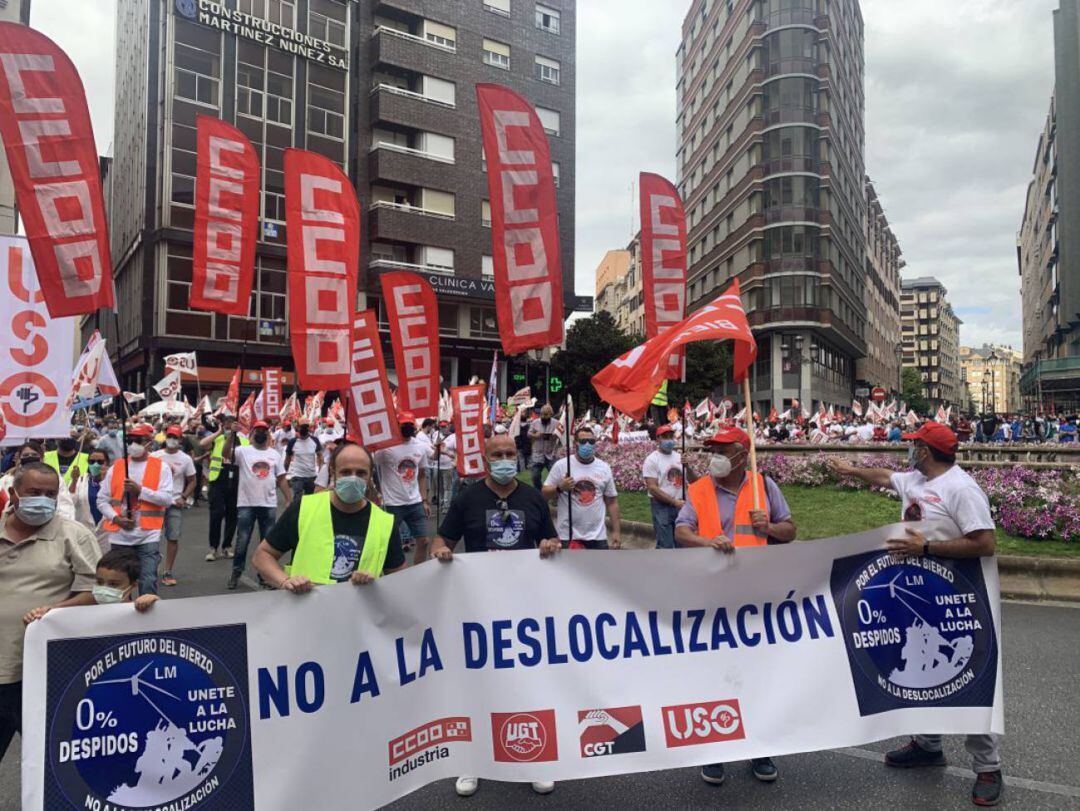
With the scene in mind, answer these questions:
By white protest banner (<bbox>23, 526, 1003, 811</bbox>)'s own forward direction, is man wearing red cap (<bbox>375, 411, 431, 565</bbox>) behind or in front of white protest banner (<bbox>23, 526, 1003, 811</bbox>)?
behind

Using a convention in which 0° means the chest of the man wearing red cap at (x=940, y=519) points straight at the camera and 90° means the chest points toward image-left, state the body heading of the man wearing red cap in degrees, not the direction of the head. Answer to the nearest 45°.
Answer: approximately 45°

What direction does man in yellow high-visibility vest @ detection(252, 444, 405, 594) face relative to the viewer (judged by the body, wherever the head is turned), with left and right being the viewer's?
facing the viewer

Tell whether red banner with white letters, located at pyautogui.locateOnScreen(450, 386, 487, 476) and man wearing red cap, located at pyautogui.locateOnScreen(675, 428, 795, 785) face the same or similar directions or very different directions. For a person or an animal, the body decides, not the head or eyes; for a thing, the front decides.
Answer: same or similar directions

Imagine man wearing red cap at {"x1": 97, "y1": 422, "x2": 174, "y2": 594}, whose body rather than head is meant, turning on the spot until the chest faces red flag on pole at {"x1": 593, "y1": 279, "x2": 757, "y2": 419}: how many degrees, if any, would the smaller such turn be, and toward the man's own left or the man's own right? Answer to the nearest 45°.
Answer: approximately 45° to the man's own left

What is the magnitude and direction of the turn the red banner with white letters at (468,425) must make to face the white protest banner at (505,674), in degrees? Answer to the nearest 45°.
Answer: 0° — it already faces it

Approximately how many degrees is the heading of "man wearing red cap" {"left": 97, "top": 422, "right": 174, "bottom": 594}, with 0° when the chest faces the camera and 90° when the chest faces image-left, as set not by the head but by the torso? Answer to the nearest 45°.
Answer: approximately 0°

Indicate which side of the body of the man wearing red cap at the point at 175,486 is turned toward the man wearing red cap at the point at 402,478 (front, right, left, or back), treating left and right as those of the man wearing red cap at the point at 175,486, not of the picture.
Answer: left

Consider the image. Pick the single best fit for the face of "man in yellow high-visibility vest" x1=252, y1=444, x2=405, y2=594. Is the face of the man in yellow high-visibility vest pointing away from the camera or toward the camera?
toward the camera

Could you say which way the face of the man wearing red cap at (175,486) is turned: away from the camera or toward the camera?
toward the camera

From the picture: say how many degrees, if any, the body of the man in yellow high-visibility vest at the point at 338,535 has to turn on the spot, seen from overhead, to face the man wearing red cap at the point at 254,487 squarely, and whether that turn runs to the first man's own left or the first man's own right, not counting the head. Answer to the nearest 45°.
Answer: approximately 180°

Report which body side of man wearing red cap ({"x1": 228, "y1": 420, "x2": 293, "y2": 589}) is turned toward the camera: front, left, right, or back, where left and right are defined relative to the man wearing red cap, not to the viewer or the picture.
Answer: front

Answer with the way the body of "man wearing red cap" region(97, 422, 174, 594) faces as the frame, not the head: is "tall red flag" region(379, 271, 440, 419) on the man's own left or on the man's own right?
on the man's own left

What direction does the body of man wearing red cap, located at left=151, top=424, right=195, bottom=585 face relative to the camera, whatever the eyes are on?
toward the camera

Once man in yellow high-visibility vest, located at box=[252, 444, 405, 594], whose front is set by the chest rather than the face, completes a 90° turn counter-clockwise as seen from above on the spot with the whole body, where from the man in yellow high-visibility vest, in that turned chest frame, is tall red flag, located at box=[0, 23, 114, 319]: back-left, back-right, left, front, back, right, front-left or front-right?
back-left

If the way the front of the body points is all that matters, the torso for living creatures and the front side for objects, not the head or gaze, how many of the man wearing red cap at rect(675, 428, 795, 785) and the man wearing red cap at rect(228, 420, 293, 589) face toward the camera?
2

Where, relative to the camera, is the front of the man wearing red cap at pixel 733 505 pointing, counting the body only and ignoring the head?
toward the camera
